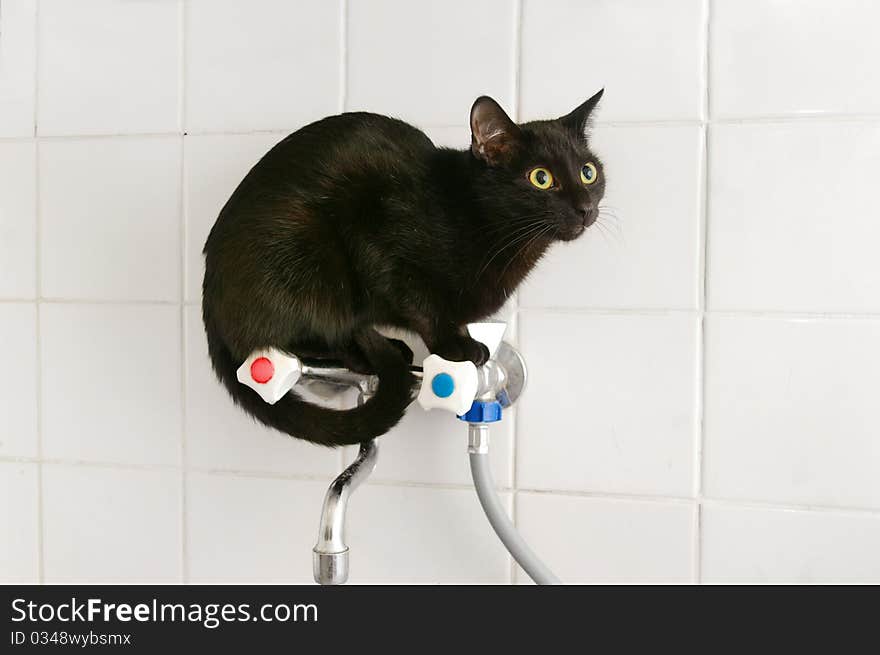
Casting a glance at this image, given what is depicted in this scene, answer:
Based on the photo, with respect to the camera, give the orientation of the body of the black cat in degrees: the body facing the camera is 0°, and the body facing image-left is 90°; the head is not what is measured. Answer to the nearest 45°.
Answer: approximately 270°
